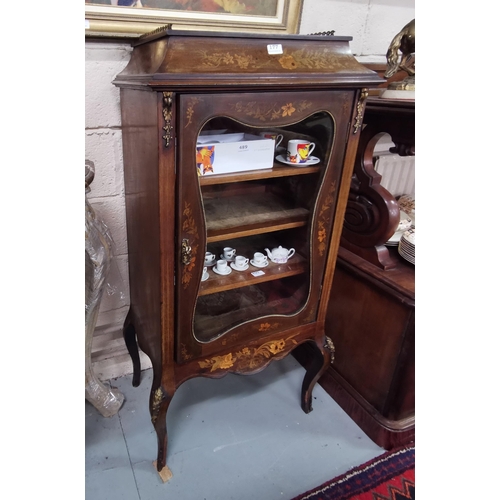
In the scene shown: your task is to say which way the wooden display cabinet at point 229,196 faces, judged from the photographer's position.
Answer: facing the viewer and to the right of the viewer

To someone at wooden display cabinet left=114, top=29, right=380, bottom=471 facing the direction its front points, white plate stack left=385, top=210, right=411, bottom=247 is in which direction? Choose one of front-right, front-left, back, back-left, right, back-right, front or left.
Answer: left

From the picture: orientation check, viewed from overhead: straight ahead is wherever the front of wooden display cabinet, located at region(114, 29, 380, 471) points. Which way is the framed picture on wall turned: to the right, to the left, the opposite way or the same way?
the same way

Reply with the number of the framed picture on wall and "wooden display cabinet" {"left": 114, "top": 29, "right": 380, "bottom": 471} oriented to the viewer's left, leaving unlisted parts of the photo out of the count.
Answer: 0
